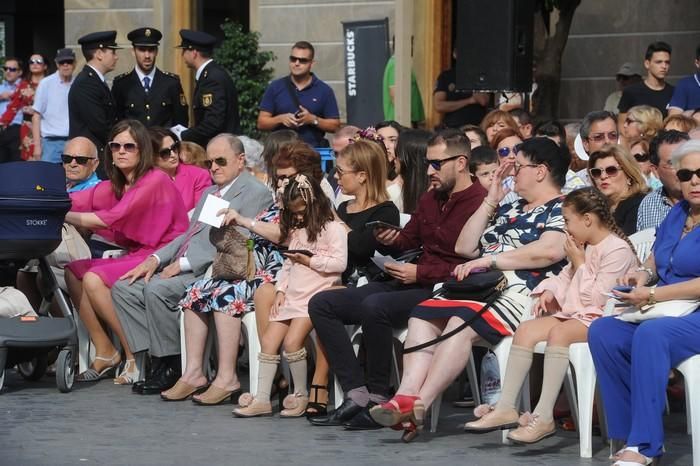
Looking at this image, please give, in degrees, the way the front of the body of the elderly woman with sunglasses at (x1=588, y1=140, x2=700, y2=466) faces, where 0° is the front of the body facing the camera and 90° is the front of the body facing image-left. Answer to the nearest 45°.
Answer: approximately 45°

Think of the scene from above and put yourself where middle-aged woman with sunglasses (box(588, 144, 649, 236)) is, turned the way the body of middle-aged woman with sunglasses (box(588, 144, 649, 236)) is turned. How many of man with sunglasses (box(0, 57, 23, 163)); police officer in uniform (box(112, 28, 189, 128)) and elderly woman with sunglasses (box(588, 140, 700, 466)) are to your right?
2
